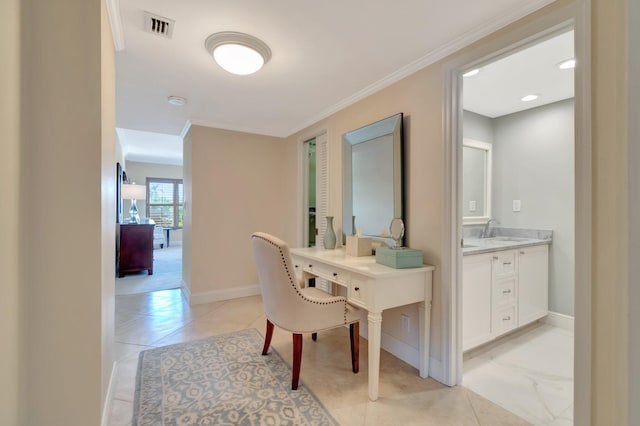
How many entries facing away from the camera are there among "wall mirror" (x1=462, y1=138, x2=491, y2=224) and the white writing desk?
0

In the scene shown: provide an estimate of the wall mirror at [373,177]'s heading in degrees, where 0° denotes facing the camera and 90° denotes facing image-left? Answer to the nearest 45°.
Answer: approximately 45°

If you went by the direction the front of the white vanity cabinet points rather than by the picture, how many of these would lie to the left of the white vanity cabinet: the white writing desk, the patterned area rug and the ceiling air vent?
0

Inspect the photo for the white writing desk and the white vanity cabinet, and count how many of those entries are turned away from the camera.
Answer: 0

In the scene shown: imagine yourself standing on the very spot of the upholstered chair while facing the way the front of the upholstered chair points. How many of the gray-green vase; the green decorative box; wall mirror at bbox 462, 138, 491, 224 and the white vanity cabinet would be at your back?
0

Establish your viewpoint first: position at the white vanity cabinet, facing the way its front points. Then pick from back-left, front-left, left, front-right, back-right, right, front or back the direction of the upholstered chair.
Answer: right

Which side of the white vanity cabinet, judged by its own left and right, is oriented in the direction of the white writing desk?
right

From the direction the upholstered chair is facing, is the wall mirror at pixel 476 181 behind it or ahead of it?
ahead

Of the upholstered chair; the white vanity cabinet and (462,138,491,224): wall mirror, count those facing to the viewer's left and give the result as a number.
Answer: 0

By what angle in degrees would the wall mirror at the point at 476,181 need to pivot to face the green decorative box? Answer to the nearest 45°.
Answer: approximately 45° to its right

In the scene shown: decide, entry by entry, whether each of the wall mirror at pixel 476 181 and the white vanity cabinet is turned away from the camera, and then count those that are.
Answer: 0

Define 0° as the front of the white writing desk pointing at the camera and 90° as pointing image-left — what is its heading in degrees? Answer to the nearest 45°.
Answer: approximately 45°

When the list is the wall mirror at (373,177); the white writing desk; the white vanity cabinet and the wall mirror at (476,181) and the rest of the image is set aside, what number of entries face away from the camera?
0

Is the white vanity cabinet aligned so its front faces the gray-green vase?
no

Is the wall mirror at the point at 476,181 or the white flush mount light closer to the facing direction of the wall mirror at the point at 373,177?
the white flush mount light

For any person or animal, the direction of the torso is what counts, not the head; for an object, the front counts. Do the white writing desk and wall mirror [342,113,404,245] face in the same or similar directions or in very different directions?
same or similar directions
